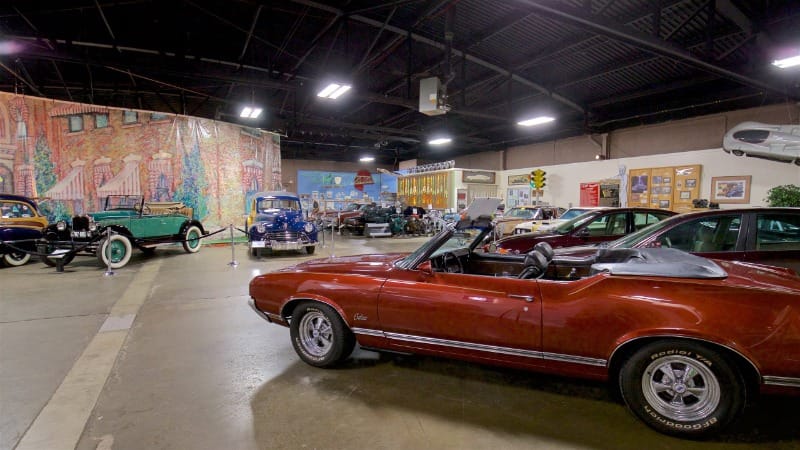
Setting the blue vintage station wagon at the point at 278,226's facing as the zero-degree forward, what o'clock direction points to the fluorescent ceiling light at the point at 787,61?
The fluorescent ceiling light is roughly at 10 o'clock from the blue vintage station wagon.

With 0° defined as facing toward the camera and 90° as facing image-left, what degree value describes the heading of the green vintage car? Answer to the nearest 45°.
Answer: approximately 45°

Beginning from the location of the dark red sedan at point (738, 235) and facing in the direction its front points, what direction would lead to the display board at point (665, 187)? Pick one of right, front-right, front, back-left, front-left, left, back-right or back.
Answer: right

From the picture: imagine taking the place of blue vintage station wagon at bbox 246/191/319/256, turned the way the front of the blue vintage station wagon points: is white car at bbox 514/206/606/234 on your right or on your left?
on your left

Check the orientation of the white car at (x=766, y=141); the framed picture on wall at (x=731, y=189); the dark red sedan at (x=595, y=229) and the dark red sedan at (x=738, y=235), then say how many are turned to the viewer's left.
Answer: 3

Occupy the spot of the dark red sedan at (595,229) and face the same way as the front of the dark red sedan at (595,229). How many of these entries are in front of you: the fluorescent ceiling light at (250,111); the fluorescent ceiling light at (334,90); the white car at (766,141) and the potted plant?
2

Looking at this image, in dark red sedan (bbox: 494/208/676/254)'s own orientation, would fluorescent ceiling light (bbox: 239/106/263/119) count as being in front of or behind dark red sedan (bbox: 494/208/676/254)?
in front

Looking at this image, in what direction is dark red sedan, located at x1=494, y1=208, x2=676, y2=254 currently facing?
to the viewer's left

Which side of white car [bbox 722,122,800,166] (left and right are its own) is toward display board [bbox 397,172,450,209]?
front

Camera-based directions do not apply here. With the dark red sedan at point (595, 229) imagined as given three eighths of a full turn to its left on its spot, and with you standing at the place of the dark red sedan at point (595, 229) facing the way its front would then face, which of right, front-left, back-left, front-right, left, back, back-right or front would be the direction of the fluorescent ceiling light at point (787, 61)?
left

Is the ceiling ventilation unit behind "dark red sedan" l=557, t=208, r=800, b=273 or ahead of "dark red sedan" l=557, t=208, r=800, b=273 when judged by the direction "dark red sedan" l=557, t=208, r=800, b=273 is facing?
ahead

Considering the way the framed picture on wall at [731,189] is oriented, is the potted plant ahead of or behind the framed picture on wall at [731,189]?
ahead

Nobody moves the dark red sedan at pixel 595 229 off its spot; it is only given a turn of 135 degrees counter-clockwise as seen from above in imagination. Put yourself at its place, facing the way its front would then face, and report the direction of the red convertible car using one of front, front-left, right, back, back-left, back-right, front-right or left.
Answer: front-right

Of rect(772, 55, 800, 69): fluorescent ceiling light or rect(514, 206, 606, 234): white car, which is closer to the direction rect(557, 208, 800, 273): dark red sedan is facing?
the white car

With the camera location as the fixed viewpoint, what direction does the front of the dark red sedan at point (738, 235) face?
facing to the left of the viewer

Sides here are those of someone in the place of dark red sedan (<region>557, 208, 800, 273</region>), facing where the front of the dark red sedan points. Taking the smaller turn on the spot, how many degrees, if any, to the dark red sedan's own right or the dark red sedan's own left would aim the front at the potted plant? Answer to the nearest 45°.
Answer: approximately 90° to the dark red sedan's own right

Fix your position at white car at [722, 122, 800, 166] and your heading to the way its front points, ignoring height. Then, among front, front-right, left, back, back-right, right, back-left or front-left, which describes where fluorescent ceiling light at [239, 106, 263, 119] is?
front-left
